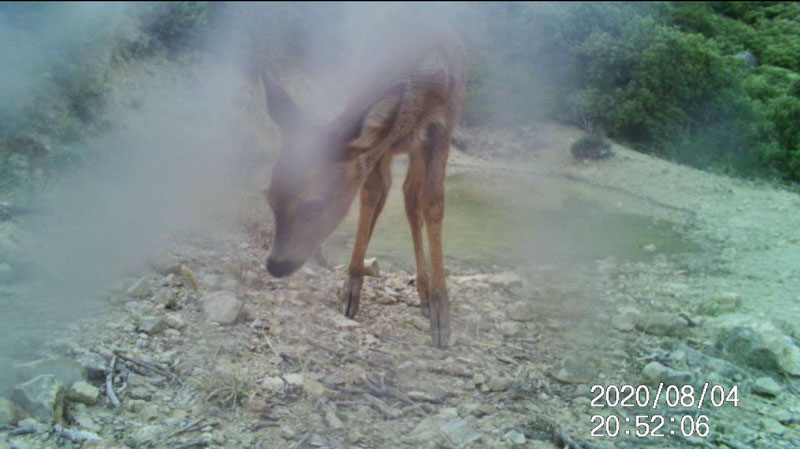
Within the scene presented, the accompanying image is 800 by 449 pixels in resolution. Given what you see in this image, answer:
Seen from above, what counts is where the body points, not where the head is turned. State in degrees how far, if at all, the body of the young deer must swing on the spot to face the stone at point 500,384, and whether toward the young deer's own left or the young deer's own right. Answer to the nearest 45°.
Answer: approximately 90° to the young deer's own left

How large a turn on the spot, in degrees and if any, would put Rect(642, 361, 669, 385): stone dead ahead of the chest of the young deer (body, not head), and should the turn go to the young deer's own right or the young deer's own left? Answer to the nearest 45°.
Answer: approximately 90° to the young deer's own left

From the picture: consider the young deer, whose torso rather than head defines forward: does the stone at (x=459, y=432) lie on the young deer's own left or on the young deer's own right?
on the young deer's own left

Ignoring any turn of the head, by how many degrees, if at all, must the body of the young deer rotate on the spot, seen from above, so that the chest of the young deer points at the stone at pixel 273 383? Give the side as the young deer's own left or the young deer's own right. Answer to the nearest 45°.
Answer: approximately 45° to the young deer's own left

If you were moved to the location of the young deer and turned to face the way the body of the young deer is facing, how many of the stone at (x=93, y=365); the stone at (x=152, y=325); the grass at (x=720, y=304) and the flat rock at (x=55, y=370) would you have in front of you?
3

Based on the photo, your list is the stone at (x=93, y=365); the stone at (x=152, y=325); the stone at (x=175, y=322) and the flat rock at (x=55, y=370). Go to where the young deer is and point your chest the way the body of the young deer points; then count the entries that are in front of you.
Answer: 4

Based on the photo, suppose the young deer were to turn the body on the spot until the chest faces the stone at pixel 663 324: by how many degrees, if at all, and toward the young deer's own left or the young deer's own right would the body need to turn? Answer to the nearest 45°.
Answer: approximately 135° to the young deer's own left

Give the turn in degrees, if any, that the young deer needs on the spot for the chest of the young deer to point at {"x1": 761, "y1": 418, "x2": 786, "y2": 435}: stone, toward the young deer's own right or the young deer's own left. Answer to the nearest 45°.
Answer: approximately 90° to the young deer's own left

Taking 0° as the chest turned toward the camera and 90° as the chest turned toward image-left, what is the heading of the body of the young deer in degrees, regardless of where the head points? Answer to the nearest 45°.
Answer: approximately 45°
